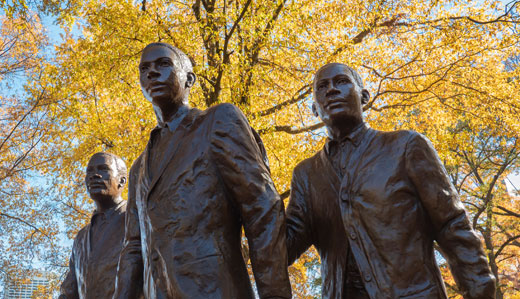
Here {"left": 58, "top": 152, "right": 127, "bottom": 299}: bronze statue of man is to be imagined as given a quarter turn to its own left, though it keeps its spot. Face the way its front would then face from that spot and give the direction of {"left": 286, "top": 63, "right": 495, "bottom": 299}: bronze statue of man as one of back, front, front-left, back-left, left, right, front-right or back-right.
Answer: front

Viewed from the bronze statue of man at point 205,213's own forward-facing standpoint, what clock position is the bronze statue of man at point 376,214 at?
the bronze statue of man at point 376,214 is roughly at 7 o'clock from the bronze statue of man at point 205,213.

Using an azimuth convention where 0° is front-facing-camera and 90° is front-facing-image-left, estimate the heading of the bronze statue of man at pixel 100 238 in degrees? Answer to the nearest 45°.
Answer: approximately 45°

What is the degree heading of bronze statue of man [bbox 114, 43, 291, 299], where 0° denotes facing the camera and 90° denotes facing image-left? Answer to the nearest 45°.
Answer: approximately 45°

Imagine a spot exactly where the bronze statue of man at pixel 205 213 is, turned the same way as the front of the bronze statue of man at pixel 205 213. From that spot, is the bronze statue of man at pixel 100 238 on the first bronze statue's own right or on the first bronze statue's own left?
on the first bronze statue's own right

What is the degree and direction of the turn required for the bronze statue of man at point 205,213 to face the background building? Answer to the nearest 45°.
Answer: approximately 90° to its right

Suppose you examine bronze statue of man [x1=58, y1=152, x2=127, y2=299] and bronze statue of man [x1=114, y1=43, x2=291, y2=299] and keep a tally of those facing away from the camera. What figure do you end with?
0

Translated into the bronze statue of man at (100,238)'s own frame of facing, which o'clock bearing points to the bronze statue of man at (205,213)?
the bronze statue of man at (205,213) is roughly at 10 o'clock from the bronze statue of man at (100,238).

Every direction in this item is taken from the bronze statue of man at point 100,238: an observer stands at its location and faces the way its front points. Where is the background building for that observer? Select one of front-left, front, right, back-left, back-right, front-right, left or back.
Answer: back-right
